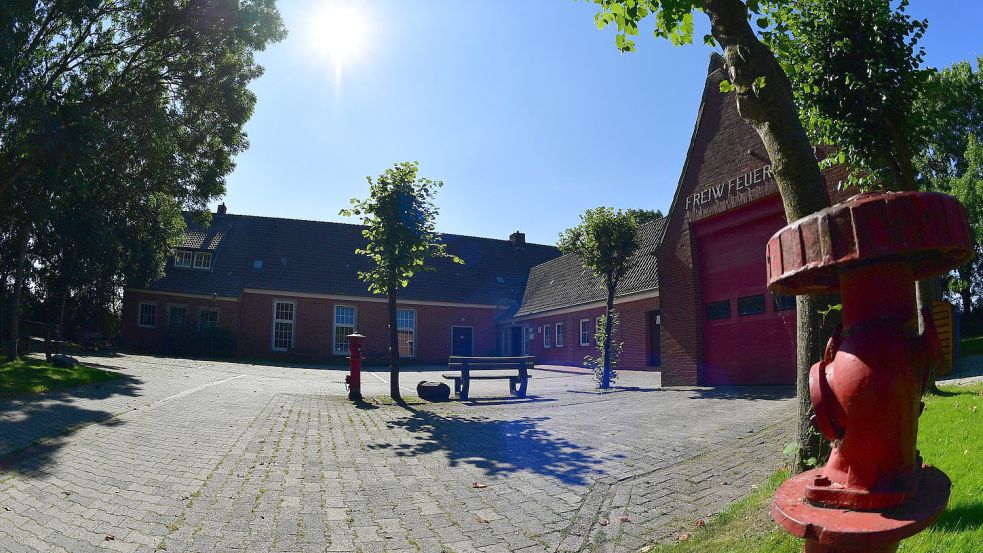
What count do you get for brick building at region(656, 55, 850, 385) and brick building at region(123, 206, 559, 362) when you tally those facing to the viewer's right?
0

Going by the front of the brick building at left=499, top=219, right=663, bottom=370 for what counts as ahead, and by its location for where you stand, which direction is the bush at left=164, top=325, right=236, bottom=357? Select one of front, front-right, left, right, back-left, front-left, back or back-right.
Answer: front-right

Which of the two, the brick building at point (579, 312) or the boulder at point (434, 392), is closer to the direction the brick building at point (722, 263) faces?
the boulder

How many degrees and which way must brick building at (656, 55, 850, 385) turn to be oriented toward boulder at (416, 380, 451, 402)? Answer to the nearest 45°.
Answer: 0° — it already faces it

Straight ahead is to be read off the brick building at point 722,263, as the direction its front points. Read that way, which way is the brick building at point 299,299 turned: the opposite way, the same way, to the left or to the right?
to the left

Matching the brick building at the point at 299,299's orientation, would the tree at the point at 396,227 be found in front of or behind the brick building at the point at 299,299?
in front

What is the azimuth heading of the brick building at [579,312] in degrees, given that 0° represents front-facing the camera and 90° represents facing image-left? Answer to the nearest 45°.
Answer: approximately 45°

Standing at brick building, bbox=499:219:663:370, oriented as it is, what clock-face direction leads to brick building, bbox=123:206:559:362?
brick building, bbox=123:206:559:362 is roughly at 2 o'clock from brick building, bbox=499:219:663:370.

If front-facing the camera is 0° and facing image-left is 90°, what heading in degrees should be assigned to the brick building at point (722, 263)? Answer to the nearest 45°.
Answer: approximately 45°

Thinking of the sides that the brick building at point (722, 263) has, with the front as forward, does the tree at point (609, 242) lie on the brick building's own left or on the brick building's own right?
on the brick building's own right
